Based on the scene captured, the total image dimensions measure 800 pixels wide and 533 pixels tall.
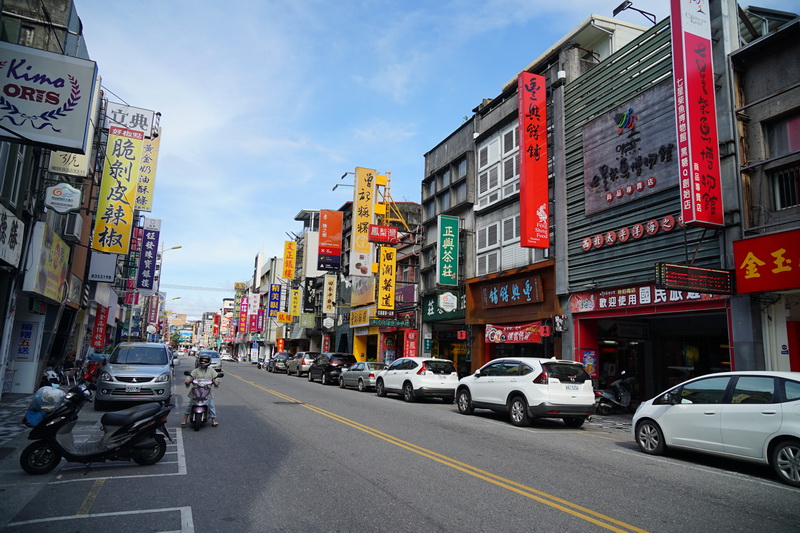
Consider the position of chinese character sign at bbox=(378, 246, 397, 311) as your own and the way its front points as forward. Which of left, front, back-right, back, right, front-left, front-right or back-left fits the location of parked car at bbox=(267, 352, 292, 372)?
back-right

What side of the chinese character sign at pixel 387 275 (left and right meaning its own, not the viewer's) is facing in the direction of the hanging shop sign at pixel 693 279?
front

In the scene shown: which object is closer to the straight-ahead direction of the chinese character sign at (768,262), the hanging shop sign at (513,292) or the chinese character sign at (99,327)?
the chinese character sign

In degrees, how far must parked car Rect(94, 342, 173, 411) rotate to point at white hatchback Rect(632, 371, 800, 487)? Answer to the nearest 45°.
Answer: approximately 45° to its left

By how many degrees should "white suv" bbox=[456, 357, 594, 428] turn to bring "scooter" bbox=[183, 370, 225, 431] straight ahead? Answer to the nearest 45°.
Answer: approximately 90° to its left

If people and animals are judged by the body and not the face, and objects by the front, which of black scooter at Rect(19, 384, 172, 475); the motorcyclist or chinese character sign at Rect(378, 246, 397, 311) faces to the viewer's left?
the black scooter

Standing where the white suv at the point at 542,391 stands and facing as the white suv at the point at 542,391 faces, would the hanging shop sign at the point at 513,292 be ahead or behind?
ahead

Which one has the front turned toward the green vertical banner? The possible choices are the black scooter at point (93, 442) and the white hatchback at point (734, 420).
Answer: the white hatchback

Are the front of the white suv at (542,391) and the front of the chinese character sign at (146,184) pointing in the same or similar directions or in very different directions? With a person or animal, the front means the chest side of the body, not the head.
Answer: very different directions

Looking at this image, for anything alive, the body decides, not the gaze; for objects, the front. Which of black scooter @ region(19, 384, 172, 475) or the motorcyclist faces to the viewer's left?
the black scooter
